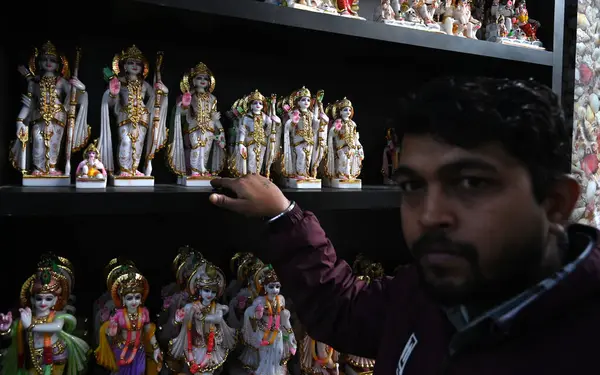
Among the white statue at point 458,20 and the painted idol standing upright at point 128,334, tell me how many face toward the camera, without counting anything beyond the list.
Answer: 2

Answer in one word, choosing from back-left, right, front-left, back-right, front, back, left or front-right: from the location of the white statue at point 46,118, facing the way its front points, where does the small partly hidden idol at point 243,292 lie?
left

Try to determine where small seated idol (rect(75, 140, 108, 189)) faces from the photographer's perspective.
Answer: facing the viewer

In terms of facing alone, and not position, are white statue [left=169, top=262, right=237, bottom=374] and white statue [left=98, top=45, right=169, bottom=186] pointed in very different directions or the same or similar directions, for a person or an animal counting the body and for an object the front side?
same or similar directions

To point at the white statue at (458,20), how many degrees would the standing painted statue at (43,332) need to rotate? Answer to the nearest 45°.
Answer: approximately 90° to its left

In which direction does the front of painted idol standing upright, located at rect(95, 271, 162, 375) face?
toward the camera

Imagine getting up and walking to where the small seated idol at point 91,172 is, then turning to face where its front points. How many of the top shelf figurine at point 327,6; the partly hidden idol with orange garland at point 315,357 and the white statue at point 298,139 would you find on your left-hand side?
3

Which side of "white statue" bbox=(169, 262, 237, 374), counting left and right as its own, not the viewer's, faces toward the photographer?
front

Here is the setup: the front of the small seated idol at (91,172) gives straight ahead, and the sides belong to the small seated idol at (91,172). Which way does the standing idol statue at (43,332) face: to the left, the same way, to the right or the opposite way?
the same way

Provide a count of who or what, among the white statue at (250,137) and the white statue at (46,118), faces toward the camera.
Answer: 2

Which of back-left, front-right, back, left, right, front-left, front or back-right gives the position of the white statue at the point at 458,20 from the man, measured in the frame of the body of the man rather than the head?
back-right

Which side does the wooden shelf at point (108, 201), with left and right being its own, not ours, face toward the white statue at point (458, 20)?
left

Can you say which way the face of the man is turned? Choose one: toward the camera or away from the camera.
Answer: toward the camera

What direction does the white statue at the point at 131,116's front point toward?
toward the camera
